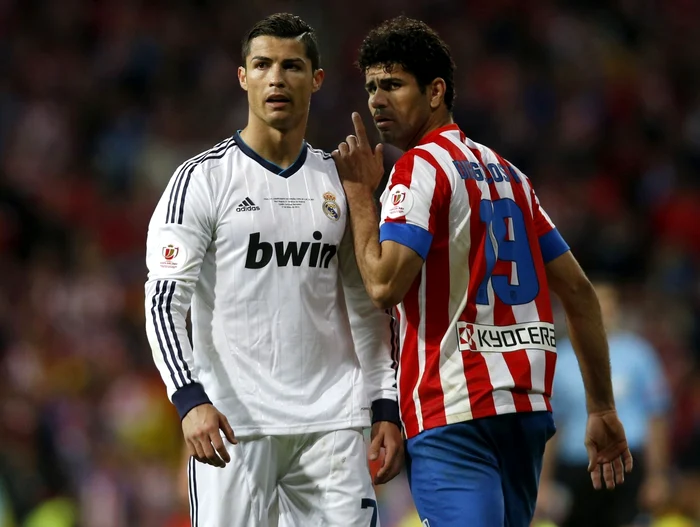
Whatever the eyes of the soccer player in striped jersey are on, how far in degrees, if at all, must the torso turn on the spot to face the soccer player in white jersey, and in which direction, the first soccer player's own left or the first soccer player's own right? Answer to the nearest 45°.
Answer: approximately 45° to the first soccer player's own left

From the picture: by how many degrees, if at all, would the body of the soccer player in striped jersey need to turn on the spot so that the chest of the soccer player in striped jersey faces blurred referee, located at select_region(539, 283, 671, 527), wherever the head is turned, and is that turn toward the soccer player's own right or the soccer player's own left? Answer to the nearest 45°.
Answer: approximately 45° to the soccer player's own right

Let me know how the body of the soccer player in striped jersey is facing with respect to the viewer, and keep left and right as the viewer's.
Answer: facing away from the viewer and to the left of the viewer
